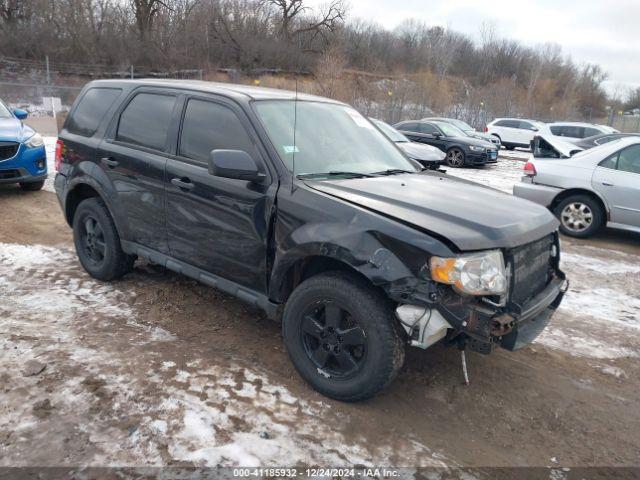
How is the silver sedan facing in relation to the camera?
to the viewer's right

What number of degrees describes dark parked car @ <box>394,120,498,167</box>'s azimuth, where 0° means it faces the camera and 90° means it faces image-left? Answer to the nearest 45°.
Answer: approximately 315°

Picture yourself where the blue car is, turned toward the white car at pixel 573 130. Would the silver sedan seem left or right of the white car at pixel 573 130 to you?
right

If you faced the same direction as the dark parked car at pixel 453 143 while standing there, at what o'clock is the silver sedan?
The silver sedan is roughly at 1 o'clock from the dark parked car.

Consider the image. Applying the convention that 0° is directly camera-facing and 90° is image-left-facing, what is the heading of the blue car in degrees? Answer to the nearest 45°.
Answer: approximately 315°

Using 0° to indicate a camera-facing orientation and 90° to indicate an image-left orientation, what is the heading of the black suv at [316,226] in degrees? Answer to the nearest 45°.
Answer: approximately 315°

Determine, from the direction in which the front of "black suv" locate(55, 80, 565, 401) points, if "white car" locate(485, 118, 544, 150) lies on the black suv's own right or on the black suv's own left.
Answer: on the black suv's own left
